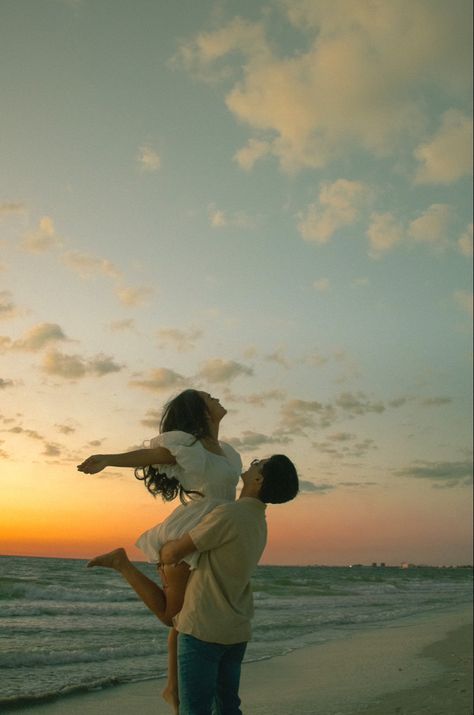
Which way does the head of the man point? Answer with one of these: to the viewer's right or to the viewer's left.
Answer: to the viewer's left

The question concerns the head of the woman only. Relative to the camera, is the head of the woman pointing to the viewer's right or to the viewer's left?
to the viewer's right

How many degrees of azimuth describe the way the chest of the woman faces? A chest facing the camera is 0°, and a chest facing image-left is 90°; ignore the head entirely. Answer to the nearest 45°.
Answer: approximately 270°
